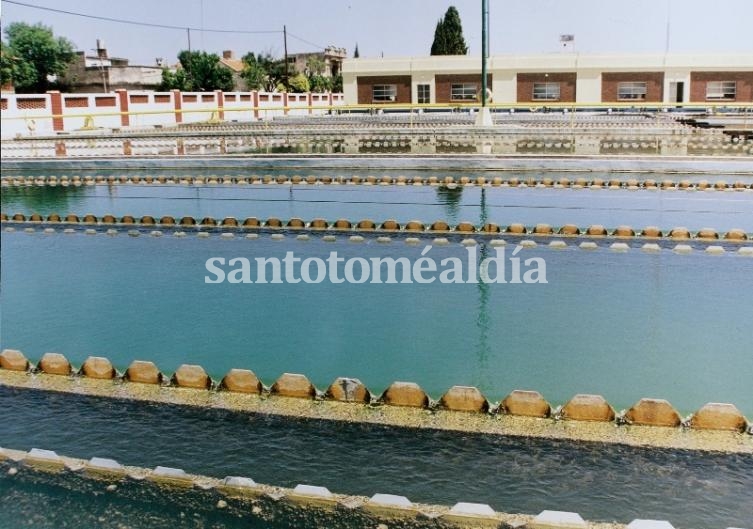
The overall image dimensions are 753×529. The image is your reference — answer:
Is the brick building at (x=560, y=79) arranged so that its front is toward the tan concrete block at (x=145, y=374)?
yes

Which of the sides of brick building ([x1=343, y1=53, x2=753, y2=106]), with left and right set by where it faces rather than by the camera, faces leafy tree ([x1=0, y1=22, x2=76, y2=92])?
right

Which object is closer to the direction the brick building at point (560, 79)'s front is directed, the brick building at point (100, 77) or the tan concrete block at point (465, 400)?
the tan concrete block

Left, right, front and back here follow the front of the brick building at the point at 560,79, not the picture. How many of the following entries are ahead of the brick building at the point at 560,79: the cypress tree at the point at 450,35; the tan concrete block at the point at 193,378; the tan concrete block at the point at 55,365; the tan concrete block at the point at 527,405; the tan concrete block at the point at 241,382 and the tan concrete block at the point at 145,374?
5

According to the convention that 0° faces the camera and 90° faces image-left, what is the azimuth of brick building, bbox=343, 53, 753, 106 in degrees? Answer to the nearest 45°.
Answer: approximately 0°

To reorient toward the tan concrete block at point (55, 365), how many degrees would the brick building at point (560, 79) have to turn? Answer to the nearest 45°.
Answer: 0° — it already faces it

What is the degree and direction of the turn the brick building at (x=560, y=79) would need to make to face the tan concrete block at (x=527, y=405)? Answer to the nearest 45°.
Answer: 0° — it already faces it

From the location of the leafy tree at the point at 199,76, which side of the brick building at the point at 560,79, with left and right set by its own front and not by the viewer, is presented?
right

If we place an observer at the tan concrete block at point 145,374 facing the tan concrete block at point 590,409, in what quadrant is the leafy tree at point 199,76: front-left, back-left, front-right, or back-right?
back-left

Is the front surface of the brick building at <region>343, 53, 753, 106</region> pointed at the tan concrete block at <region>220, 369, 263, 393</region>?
yes

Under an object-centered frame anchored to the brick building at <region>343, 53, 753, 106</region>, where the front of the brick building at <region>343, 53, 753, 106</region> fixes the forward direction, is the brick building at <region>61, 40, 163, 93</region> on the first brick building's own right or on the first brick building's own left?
on the first brick building's own right

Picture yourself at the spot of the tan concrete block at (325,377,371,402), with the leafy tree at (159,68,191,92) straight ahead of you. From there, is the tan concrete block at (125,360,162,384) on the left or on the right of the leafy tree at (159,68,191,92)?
left

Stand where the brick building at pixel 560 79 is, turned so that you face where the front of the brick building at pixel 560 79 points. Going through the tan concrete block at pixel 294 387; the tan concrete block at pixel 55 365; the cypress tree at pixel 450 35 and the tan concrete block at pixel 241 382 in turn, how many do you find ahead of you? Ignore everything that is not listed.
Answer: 3
